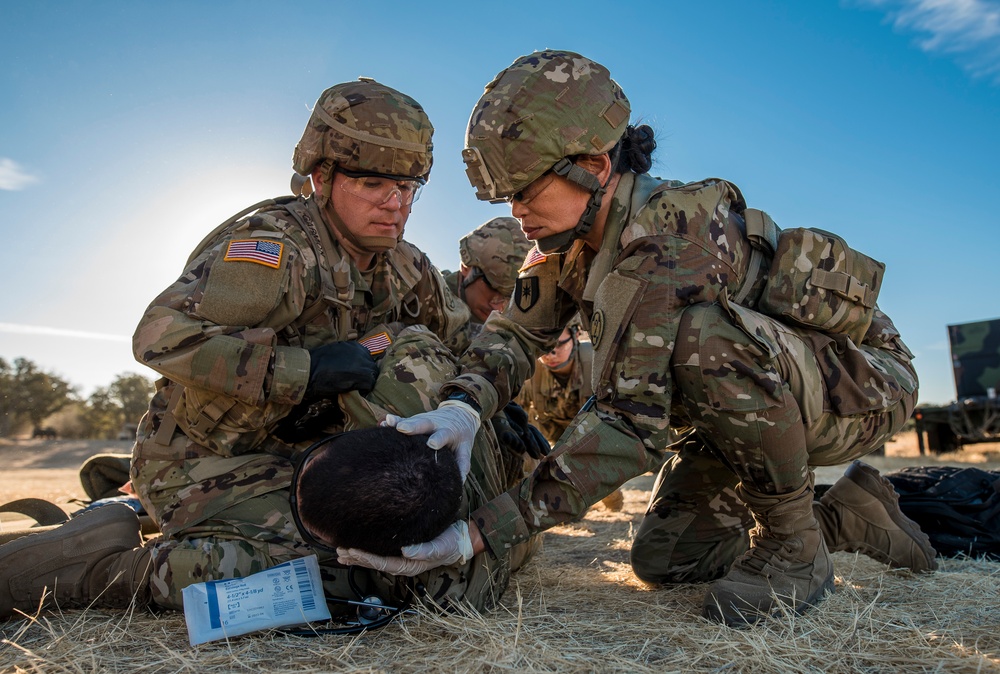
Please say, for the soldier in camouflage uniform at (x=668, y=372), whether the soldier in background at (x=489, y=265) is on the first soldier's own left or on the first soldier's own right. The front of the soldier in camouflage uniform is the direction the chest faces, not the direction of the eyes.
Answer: on the first soldier's own right

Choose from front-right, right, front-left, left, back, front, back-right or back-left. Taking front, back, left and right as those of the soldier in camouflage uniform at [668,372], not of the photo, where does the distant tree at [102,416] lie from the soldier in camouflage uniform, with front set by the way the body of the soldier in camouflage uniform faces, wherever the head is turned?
front-right

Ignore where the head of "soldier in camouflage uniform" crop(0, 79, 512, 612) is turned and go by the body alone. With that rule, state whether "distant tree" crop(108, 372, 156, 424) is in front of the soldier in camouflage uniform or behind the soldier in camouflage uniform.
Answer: behind

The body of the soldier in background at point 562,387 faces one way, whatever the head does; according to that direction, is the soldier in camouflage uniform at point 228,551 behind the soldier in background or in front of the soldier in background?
in front

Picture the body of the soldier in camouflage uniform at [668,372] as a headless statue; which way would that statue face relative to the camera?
to the viewer's left

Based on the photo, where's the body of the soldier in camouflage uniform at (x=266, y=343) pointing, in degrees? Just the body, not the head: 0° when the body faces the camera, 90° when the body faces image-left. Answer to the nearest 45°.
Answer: approximately 315°

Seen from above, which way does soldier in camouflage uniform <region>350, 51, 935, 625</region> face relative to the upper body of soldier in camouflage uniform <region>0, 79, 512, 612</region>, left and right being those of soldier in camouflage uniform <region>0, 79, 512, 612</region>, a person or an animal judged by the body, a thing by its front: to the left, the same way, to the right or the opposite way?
the opposite way

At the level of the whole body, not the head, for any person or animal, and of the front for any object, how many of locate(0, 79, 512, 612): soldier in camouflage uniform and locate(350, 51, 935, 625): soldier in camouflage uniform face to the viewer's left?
1

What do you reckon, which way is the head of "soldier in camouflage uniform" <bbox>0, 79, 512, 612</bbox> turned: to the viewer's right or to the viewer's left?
to the viewer's right

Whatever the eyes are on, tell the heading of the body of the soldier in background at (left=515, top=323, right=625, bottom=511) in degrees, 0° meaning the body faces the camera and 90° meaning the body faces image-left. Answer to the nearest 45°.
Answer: approximately 45°

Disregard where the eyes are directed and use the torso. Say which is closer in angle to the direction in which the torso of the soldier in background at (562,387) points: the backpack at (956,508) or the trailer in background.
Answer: the backpack

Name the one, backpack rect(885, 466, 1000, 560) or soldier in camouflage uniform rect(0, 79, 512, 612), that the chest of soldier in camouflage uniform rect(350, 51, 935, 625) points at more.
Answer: the soldier in camouflage uniform

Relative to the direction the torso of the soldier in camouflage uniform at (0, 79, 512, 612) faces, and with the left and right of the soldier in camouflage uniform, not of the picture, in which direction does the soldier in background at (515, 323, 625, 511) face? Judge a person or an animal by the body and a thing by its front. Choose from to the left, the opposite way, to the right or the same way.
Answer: to the right

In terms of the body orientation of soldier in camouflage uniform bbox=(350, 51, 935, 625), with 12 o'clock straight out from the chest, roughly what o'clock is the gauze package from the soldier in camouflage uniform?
The gauze package is roughly at 11 o'clock from the soldier in camouflage uniform.

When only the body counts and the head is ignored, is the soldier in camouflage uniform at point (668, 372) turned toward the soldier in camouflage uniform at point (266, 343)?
yes

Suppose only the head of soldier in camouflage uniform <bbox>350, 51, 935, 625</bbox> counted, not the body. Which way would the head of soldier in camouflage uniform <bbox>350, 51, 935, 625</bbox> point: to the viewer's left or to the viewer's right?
to the viewer's left

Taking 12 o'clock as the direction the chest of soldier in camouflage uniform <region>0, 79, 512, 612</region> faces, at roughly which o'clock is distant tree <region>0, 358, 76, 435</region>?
The distant tree is roughly at 7 o'clock from the soldier in camouflage uniform.
